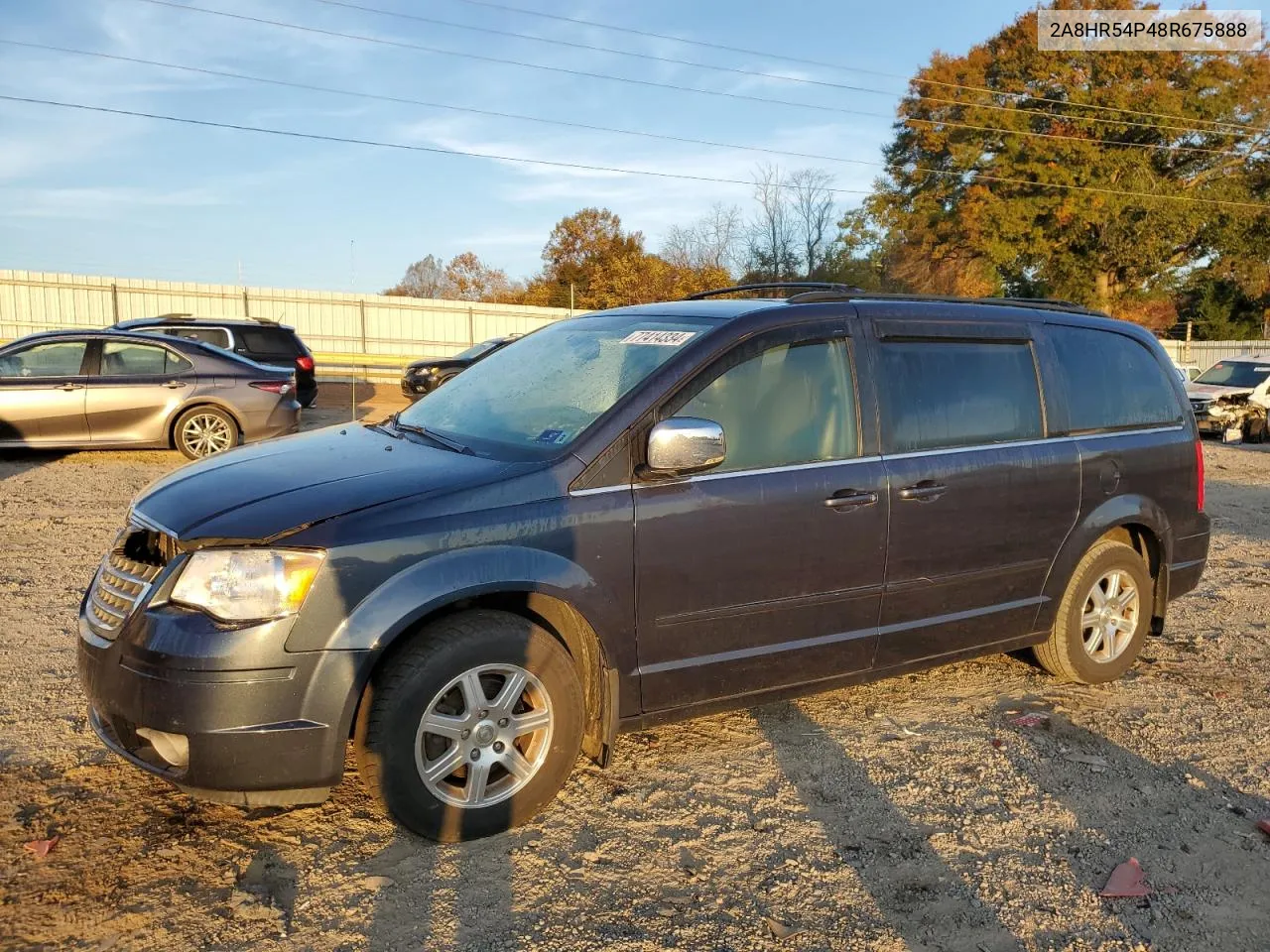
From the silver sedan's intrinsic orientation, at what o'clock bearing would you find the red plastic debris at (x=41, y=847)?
The red plastic debris is roughly at 9 o'clock from the silver sedan.

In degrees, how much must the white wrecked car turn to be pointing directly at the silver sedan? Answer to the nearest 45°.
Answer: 0° — it already faces it

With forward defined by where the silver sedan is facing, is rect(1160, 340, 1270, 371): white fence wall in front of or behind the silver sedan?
behind

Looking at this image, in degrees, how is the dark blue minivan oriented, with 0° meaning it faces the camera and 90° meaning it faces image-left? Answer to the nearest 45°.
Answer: approximately 45°

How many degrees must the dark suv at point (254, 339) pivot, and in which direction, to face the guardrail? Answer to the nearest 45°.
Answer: approximately 90° to its right

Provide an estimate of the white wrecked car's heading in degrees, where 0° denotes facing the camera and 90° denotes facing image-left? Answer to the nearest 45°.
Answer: approximately 45°

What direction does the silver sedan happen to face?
to the viewer's left

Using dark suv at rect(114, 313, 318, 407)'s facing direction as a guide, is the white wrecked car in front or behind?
behind

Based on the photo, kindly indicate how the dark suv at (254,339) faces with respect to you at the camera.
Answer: facing to the left of the viewer

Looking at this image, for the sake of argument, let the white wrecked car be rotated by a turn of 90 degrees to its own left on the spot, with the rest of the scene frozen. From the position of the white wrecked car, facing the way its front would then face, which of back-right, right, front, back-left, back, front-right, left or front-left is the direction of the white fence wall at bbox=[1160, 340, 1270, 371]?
back-left
